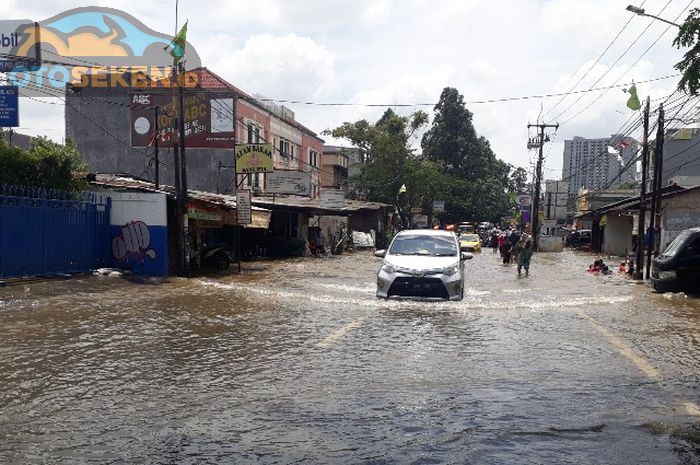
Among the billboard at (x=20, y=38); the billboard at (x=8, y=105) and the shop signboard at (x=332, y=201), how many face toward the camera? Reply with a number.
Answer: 3

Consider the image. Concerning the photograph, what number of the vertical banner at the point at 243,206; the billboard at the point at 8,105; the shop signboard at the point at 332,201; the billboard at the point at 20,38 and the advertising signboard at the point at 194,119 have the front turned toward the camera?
5

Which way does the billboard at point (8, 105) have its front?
toward the camera

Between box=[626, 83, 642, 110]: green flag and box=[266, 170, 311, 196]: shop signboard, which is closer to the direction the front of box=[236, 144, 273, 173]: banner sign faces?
the green flag

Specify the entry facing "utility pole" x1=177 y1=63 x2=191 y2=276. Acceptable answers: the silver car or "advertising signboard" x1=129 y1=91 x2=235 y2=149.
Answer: the advertising signboard

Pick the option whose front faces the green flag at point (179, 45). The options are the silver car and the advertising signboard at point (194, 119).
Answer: the advertising signboard

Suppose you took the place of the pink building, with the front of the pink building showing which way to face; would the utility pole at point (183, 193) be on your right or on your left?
on your right

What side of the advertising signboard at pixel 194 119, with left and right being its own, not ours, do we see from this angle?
front

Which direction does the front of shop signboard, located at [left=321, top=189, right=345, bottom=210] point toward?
toward the camera

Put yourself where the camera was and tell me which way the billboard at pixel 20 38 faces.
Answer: facing the viewer

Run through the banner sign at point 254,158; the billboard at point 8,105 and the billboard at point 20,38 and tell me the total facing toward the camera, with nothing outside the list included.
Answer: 3
